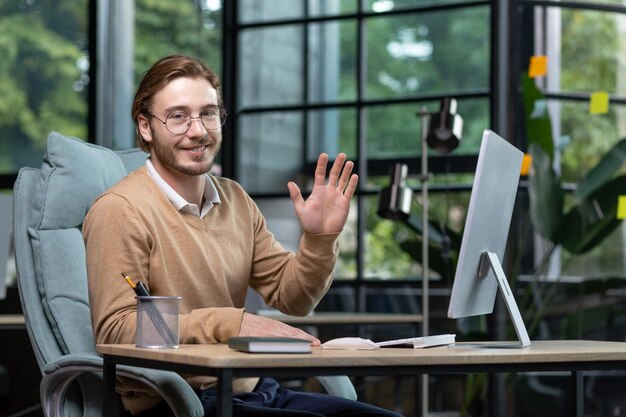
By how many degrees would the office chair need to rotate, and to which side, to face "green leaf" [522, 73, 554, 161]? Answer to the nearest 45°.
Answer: approximately 90° to its left

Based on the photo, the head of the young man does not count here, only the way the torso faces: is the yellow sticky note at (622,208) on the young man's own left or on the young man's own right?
on the young man's own left

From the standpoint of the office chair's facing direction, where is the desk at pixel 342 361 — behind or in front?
in front

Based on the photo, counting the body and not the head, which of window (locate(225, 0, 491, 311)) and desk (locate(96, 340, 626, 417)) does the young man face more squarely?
the desk

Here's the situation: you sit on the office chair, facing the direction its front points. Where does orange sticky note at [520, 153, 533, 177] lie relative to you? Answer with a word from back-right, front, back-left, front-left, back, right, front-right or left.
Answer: left

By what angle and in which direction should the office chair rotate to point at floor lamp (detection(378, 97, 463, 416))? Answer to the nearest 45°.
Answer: approximately 90° to its left

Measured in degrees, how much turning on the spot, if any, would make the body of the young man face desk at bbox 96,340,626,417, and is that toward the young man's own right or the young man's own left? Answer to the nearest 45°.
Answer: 0° — they already face it

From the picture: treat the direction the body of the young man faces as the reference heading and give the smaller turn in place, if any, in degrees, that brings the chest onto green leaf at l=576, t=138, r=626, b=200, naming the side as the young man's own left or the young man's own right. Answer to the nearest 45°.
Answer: approximately 90° to the young man's own left

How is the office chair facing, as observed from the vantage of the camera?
facing the viewer and to the right of the viewer

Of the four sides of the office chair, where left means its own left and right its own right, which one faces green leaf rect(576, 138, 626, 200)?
left

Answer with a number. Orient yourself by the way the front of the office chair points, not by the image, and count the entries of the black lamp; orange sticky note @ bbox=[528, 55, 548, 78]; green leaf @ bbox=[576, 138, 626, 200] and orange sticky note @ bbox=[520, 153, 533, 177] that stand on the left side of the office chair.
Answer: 4

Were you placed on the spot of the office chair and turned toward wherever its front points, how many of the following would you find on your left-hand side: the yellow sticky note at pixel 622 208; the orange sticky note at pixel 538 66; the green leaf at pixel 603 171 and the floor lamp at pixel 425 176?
4
